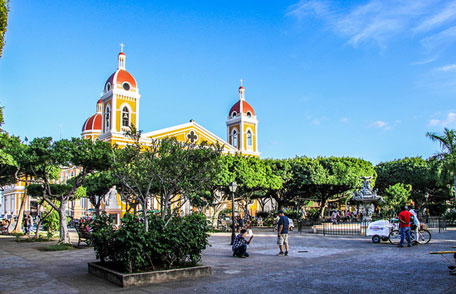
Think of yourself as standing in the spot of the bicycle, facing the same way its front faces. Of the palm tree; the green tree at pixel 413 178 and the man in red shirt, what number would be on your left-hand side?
2

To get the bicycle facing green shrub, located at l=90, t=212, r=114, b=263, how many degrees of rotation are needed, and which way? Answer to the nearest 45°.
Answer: approximately 135° to its right

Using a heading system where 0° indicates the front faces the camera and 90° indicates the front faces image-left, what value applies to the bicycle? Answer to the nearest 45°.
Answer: approximately 270°

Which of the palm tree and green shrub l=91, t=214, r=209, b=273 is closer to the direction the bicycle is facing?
the palm tree
